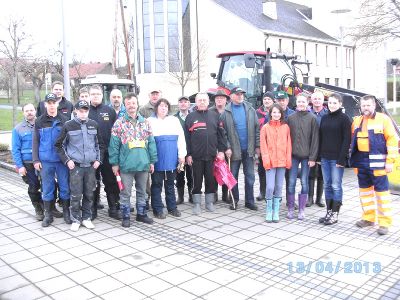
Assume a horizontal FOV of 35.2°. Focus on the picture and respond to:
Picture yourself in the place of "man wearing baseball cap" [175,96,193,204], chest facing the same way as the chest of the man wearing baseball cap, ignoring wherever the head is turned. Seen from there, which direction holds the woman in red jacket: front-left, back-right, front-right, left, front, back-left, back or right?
front-left

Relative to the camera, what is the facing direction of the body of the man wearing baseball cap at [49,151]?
toward the camera

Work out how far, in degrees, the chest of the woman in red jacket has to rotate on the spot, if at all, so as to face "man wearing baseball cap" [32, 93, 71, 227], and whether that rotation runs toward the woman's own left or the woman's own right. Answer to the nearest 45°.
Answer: approximately 90° to the woman's own right

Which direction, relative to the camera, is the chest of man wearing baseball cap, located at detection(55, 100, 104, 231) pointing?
toward the camera

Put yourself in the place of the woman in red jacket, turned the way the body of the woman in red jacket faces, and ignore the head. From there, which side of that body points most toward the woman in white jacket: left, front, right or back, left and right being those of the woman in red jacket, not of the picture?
right

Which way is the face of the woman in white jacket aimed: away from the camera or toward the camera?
toward the camera

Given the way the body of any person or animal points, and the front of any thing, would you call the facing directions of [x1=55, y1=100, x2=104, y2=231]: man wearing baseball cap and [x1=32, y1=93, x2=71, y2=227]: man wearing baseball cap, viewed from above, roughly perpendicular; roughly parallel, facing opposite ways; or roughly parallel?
roughly parallel

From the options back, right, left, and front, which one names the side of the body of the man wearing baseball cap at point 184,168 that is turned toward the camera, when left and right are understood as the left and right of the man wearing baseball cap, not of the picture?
front

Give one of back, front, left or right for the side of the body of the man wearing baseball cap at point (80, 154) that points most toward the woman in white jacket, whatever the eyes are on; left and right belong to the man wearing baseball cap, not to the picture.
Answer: left

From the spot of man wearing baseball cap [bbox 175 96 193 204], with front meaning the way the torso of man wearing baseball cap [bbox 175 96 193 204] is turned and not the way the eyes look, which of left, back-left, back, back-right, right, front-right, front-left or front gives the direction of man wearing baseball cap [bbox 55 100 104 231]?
front-right

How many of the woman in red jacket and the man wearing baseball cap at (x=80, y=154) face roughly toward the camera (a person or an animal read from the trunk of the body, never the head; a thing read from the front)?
2

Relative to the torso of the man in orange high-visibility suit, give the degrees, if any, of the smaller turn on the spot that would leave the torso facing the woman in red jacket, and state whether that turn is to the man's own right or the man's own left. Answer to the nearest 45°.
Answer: approximately 45° to the man's own right
